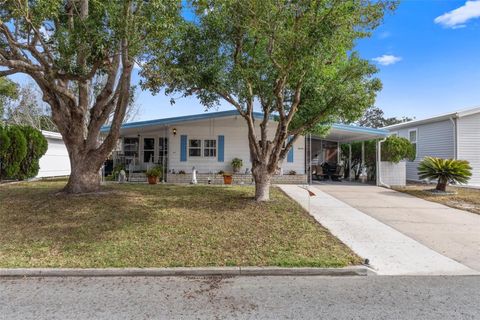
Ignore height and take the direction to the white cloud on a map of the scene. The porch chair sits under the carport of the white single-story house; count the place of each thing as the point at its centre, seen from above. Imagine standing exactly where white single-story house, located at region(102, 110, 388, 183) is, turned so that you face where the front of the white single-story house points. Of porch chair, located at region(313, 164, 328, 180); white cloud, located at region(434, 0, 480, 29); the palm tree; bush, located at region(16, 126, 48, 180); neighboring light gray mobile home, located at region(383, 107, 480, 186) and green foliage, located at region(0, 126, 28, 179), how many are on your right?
2

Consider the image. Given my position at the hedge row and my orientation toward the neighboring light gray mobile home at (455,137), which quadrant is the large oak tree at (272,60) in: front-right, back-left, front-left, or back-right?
front-right

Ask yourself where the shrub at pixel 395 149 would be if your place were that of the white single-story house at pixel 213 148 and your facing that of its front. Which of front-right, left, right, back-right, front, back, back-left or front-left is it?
left

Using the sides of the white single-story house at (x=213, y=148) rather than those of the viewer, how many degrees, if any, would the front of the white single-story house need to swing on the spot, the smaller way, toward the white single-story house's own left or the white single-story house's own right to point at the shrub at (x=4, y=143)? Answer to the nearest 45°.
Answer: approximately 90° to the white single-story house's own right

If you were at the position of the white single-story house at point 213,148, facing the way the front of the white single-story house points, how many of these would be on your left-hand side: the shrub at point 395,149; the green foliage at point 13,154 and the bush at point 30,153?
1

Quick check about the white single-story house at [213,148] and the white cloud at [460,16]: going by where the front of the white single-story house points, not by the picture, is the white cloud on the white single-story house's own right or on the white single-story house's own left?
on the white single-story house's own left

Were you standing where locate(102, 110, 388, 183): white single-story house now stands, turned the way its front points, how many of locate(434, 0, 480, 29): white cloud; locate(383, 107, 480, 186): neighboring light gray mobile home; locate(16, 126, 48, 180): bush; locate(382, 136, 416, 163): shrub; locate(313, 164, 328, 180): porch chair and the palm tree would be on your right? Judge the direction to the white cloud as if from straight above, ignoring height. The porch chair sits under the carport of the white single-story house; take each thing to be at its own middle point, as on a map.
1

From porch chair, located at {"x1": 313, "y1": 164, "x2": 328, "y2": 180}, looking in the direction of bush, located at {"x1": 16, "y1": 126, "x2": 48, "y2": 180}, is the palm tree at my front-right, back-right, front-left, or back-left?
back-left

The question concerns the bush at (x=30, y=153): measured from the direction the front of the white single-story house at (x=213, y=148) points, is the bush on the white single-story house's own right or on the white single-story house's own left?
on the white single-story house's own right

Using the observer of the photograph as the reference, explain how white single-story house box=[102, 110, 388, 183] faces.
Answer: facing the viewer

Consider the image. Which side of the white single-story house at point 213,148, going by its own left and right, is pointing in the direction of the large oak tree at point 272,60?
front

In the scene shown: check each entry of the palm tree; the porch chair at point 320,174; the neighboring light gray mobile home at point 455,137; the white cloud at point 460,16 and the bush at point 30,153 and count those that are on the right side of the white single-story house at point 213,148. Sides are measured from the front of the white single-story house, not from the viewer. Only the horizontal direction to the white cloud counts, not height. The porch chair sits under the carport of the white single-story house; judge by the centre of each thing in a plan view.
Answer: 1

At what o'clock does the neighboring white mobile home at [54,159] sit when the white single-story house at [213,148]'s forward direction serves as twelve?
The neighboring white mobile home is roughly at 4 o'clock from the white single-story house.
